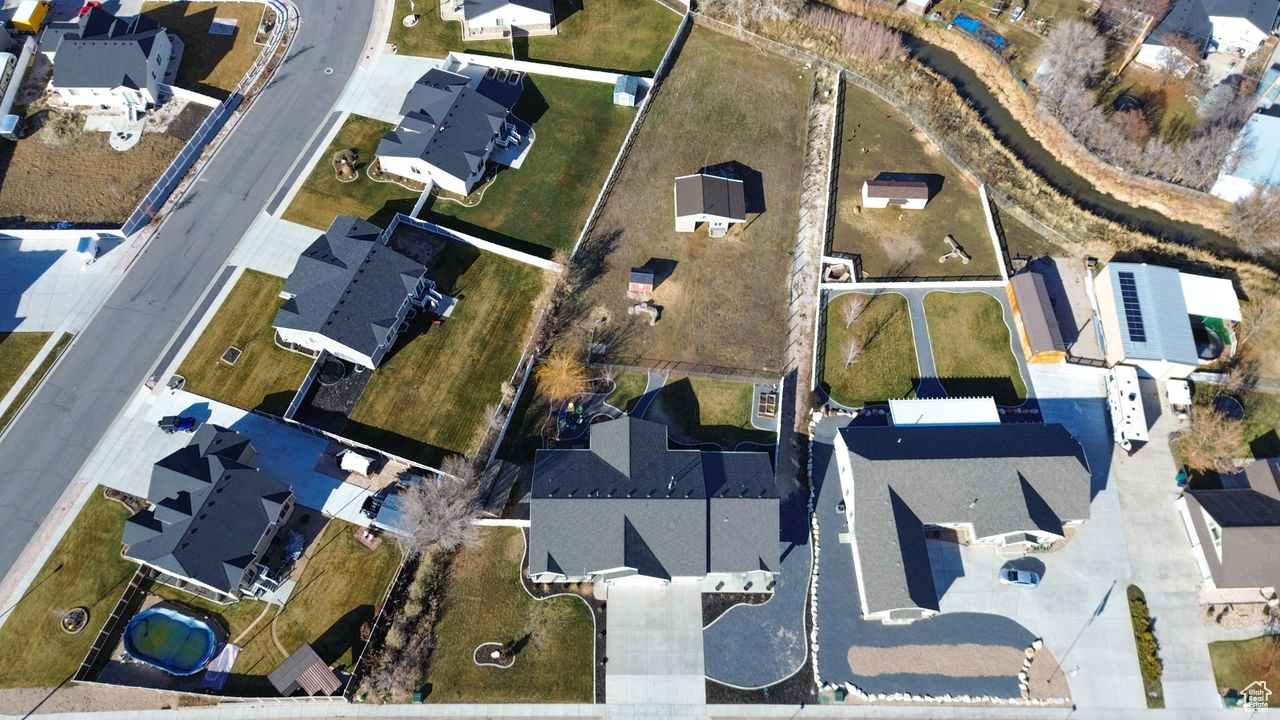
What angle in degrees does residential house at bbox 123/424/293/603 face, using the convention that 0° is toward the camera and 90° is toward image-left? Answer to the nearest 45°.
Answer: approximately 135°
